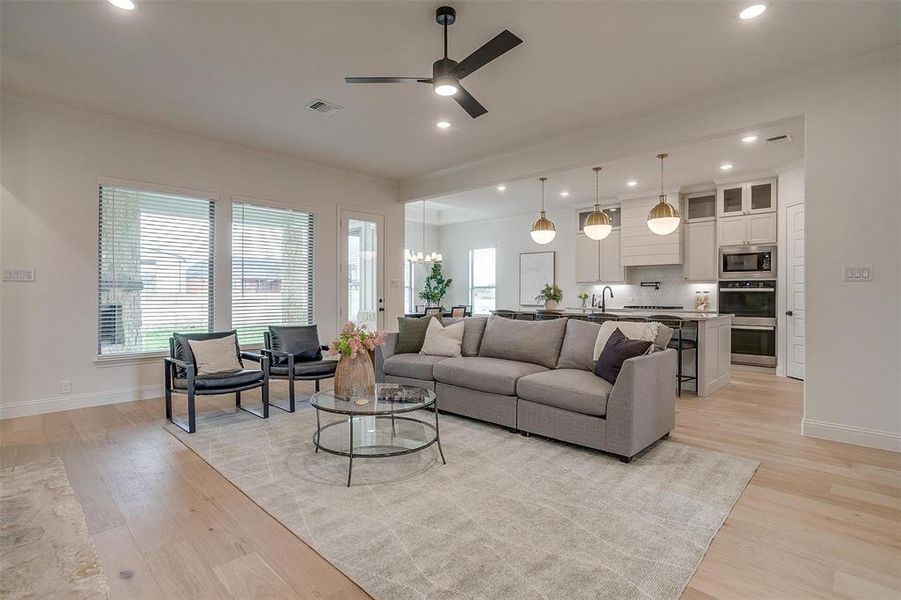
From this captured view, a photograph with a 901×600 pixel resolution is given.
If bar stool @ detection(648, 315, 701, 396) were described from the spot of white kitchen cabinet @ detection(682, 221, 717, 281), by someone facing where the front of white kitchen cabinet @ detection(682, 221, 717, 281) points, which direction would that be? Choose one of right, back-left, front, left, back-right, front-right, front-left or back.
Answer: front

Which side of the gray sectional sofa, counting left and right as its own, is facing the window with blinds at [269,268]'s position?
right

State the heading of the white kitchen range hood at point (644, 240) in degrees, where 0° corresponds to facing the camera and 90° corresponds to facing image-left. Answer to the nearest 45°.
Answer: approximately 0°

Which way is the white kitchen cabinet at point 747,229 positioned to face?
toward the camera

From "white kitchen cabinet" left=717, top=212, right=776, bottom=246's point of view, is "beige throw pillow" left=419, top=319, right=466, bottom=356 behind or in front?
in front

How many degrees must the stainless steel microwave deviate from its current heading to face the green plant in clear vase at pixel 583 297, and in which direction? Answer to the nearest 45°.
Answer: approximately 90° to its right

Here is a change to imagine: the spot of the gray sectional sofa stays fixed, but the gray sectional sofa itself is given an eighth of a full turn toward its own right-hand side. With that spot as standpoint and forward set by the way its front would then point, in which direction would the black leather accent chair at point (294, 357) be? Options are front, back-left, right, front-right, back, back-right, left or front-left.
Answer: front

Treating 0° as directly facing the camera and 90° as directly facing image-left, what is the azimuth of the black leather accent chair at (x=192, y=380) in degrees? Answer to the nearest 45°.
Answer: approximately 315°

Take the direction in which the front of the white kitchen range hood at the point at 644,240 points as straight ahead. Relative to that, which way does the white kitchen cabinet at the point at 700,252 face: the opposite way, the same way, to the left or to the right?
the same way

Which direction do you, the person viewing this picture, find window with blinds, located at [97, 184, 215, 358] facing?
facing the viewer and to the right of the viewer

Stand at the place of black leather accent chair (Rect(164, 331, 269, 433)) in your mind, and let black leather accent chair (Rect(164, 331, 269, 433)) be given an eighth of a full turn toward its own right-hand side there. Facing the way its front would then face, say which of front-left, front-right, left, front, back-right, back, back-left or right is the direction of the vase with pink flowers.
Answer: front-left

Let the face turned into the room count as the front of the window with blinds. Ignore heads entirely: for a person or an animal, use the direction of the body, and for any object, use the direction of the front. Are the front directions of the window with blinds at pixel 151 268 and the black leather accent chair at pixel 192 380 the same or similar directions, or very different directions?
same or similar directions

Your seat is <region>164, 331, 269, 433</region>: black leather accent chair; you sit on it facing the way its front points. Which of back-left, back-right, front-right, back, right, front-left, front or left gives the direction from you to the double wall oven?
front-left

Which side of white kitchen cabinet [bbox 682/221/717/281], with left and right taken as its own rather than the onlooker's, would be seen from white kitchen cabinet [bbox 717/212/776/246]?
left

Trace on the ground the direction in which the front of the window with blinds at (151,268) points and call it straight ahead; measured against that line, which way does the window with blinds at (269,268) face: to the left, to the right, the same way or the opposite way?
the same way

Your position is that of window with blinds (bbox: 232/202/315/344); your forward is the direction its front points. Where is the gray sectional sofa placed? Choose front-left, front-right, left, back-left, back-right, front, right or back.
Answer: front

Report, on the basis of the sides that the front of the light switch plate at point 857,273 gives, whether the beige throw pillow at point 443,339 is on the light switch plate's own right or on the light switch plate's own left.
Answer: on the light switch plate's own right

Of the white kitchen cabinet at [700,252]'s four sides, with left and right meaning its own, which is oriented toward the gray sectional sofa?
front

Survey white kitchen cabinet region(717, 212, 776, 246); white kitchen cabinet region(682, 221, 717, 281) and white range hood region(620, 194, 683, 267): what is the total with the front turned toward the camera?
3

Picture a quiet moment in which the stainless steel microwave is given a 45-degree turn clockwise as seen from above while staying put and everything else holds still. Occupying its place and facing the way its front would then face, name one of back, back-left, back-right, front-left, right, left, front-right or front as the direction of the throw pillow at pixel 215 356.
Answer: front

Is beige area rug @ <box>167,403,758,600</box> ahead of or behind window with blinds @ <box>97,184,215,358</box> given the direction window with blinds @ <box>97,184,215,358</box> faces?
ahead
